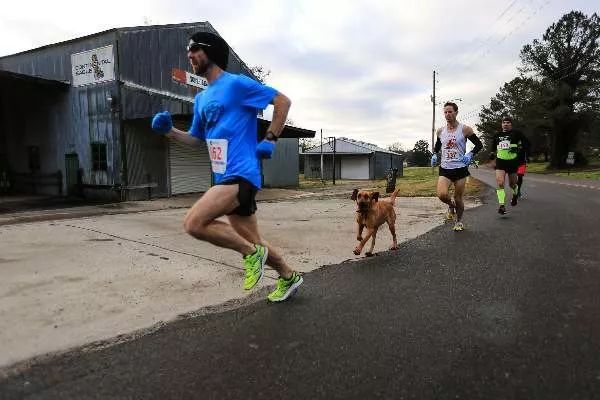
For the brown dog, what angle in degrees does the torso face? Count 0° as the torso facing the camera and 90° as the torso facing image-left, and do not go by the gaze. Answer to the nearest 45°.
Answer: approximately 45°

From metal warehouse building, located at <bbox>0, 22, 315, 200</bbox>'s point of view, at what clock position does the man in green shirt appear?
The man in green shirt is roughly at 12 o'clock from the metal warehouse building.

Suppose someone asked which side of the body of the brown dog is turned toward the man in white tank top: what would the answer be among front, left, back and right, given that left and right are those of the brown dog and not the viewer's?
back

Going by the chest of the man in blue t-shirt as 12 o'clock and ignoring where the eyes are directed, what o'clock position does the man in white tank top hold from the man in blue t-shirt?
The man in white tank top is roughly at 6 o'clock from the man in blue t-shirt.

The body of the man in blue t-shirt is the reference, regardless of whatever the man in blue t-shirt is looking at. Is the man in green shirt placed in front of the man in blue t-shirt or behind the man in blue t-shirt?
behind

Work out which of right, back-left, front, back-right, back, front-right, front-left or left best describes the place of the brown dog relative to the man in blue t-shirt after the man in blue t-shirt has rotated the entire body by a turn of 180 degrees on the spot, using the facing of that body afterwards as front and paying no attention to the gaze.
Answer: front

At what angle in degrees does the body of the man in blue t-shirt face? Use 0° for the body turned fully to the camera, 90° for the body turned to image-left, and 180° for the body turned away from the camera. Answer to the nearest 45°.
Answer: approximately 45°

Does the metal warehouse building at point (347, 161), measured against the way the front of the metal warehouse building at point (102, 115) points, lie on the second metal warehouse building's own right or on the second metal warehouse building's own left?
on the second metal warehouse building's own left

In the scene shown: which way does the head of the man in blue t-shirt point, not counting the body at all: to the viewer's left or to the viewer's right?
to the viewer's left

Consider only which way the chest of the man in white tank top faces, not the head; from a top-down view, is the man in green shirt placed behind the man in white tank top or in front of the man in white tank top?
behind

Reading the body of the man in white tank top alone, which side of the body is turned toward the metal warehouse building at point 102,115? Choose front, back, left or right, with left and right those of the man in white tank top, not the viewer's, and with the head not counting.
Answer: right

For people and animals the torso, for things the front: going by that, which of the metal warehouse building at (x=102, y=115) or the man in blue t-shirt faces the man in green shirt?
the metal warehouse building
